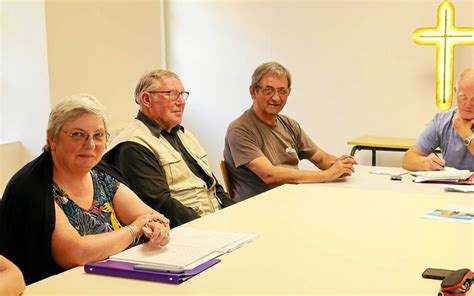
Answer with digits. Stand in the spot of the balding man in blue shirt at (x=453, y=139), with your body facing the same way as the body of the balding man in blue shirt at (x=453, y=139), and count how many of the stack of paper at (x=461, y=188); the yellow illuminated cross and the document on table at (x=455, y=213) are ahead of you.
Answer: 2

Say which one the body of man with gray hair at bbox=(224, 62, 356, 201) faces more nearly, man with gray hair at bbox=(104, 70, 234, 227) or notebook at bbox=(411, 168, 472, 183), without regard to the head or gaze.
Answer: the notebook

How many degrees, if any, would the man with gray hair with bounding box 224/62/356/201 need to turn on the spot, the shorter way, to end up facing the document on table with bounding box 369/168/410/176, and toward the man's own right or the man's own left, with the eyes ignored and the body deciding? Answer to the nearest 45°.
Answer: approximately 45° to the man's own left

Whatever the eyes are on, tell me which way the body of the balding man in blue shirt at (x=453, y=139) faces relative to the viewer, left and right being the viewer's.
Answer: facing the viewer

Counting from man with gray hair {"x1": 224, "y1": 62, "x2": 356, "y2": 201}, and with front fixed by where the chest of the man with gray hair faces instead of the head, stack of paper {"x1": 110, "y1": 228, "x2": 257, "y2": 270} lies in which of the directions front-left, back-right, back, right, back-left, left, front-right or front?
front-right

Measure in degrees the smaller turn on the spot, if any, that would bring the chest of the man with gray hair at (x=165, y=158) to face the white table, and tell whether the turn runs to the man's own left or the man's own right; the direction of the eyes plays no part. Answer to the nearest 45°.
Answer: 0° — they already face it

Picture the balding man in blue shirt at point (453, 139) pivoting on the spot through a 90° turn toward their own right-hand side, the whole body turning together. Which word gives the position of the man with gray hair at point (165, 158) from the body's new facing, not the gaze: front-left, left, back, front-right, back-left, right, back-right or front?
front-left

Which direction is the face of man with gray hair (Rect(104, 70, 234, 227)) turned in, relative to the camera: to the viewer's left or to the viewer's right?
to the viewer's right

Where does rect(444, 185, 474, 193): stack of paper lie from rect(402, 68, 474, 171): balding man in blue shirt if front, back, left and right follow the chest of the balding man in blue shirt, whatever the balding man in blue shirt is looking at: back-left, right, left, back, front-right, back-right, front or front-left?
front

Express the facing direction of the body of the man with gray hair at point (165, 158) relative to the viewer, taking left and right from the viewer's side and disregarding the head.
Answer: facing the viewer and to the right of the viewer

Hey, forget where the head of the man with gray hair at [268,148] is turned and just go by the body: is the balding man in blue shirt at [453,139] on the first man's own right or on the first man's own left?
on the first man's own left
